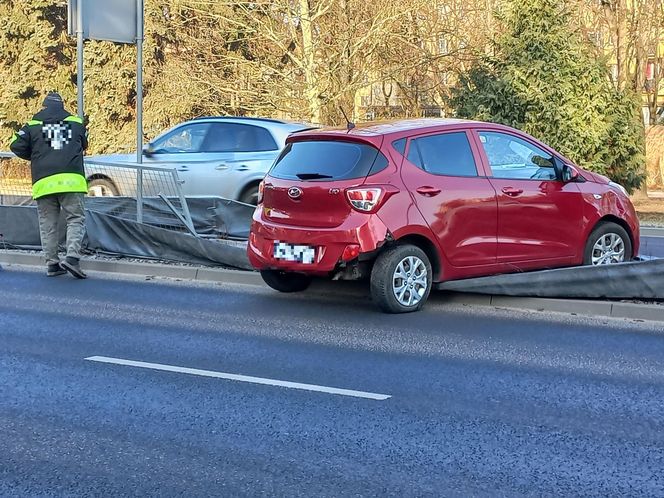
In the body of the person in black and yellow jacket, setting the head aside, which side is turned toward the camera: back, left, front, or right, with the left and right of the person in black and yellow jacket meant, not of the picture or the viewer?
back

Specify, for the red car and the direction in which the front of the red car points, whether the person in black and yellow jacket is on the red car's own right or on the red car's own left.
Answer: on the red car's own left

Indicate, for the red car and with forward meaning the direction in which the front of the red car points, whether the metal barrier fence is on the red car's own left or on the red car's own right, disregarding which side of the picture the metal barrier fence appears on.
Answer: on the red car's own left

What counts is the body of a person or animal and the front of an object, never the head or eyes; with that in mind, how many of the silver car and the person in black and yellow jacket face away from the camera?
1

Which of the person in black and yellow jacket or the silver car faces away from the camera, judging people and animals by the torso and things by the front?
the person in black and yellow jacket

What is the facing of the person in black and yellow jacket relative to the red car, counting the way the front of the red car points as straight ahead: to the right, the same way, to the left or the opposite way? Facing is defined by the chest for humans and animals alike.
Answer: to the left

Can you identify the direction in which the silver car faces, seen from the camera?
facing to the left of the viewer

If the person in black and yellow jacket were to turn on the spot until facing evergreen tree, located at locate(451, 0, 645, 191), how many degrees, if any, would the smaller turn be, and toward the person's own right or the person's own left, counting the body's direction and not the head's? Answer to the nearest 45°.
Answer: approximately 45° to the person's own right

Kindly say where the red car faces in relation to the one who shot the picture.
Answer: facing away from the viewer and to the right of the viewer

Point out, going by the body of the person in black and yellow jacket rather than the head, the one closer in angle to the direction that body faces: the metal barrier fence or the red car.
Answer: the metal barrier fence

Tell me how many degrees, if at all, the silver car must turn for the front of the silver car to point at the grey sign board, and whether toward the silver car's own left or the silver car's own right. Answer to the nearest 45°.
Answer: approximately 45° to the silver car's own left

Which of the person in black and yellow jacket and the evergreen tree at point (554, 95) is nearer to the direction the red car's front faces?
the evergreen tree

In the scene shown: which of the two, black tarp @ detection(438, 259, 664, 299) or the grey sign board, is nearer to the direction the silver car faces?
the grey sign board

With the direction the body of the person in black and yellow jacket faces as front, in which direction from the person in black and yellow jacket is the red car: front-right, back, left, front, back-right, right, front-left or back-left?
back-right
